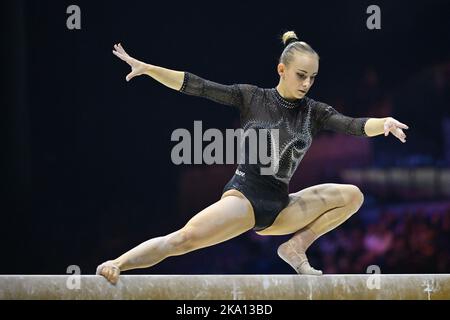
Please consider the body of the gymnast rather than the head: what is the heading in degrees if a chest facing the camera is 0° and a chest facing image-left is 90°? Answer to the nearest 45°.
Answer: approximately 315°
